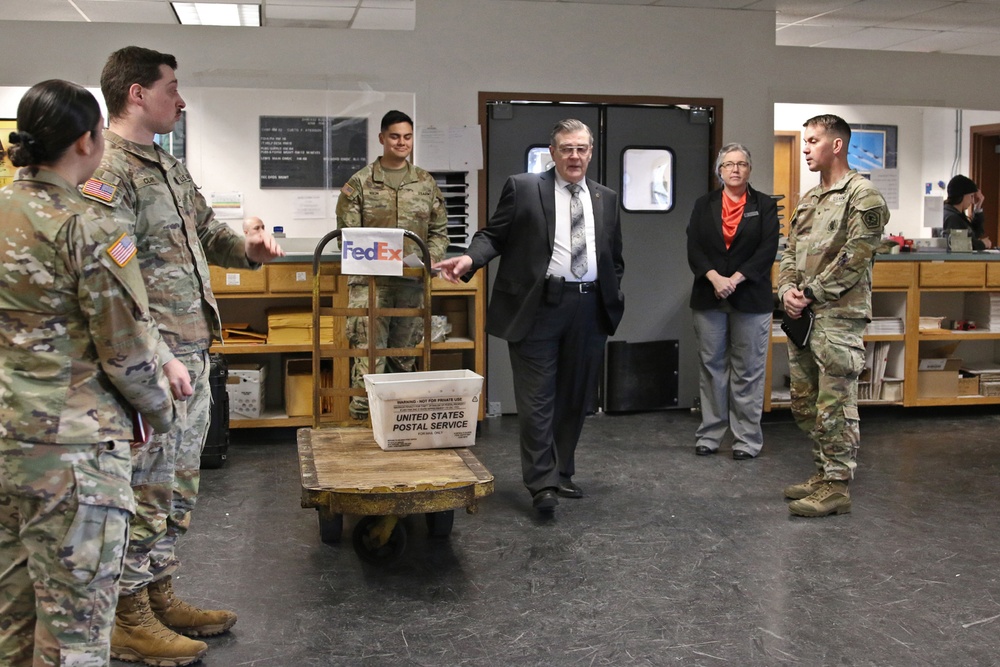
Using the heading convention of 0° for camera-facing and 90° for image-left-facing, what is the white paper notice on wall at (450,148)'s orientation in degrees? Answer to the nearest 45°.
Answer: approximately 0°

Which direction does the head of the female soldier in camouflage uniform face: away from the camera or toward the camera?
away from the camera

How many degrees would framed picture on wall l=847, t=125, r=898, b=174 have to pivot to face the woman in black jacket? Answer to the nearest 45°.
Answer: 0° — it already faces them

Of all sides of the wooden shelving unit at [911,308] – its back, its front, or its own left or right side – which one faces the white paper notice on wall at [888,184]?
back

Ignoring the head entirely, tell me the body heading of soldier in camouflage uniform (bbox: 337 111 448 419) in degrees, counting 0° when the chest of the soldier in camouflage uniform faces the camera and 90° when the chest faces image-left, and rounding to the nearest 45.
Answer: approximately 0°

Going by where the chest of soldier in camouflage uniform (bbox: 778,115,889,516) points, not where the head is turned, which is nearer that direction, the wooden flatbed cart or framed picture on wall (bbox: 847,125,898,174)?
the wooden flatbed cart
